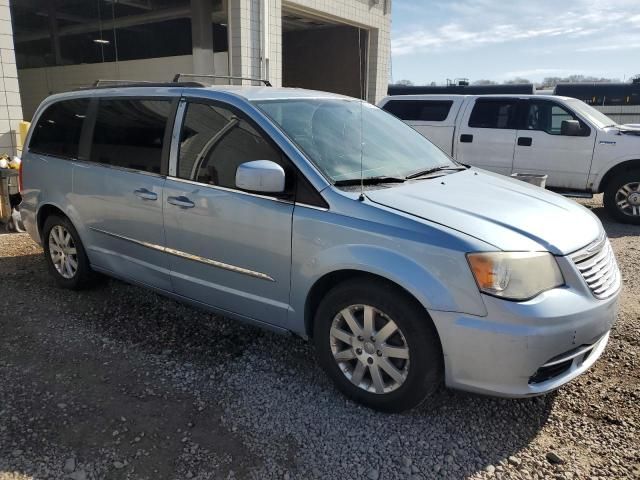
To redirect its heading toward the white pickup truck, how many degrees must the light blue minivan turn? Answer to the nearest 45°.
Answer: approximately 90° to its left

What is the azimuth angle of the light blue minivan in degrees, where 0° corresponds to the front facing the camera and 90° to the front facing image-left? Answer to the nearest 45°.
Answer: approximately 315°

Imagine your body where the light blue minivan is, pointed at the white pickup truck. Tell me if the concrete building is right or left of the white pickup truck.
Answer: left

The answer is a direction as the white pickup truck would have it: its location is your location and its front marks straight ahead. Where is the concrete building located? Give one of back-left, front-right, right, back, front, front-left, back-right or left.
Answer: back

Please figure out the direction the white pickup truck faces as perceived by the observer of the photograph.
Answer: facing to the right of the viewer

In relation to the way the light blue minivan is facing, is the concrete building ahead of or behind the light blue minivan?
behind

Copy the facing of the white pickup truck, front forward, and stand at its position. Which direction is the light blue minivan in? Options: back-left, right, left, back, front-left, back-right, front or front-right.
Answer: right
